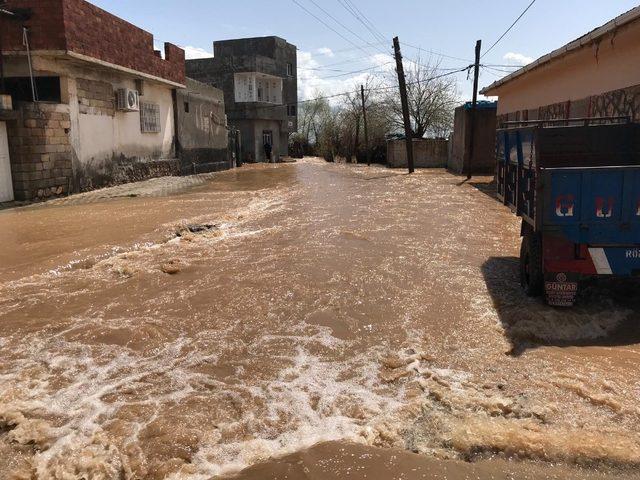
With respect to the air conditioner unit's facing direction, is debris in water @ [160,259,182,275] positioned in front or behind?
in front

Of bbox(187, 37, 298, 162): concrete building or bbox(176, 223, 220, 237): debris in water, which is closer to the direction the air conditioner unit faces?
the debris in water

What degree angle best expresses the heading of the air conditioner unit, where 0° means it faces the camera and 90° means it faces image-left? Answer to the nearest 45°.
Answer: approximately 315°

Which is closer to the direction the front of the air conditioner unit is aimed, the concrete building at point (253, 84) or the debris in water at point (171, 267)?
the debris in water

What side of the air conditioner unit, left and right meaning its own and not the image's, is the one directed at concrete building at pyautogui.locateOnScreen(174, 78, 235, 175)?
left

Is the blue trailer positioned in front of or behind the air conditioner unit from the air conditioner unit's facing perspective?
in front

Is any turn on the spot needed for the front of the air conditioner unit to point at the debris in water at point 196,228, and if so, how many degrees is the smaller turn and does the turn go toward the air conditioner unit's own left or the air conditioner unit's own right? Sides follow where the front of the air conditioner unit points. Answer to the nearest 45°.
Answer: approximately 45° to the air conditioner unit's own right

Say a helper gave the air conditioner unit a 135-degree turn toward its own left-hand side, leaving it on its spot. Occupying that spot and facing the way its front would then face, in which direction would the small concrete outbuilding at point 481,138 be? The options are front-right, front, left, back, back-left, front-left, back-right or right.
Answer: right
